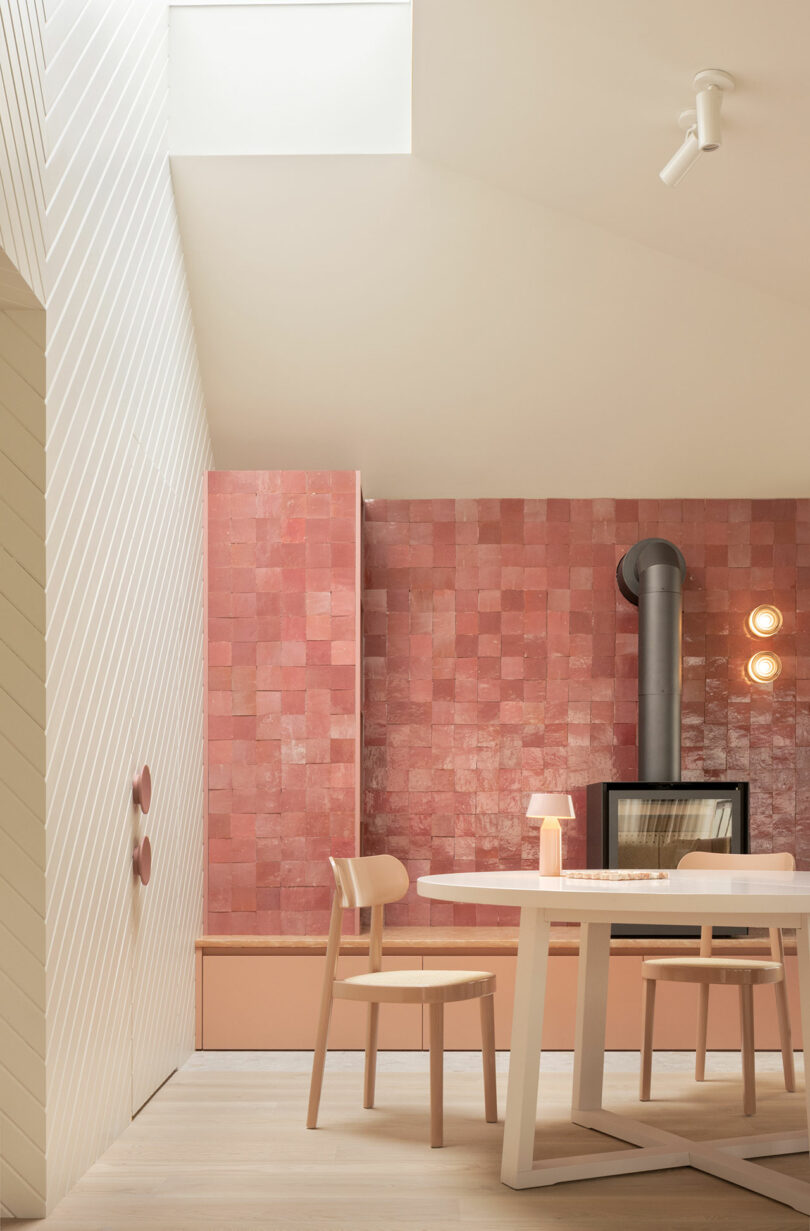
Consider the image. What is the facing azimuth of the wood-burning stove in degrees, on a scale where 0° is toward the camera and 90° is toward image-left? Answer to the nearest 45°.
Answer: approximately 0°

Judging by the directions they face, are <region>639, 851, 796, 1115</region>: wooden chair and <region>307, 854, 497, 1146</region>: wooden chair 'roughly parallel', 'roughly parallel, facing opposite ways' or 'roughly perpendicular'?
roughly perpendicular

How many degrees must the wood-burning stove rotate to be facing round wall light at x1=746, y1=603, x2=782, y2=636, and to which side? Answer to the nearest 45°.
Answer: approximately 135° to its left

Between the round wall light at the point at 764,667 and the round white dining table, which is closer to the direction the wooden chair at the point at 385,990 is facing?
the round white dining table

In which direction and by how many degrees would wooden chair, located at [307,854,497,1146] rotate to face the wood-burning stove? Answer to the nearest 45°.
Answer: approximately 90° to its left

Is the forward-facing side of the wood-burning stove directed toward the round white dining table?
yes
